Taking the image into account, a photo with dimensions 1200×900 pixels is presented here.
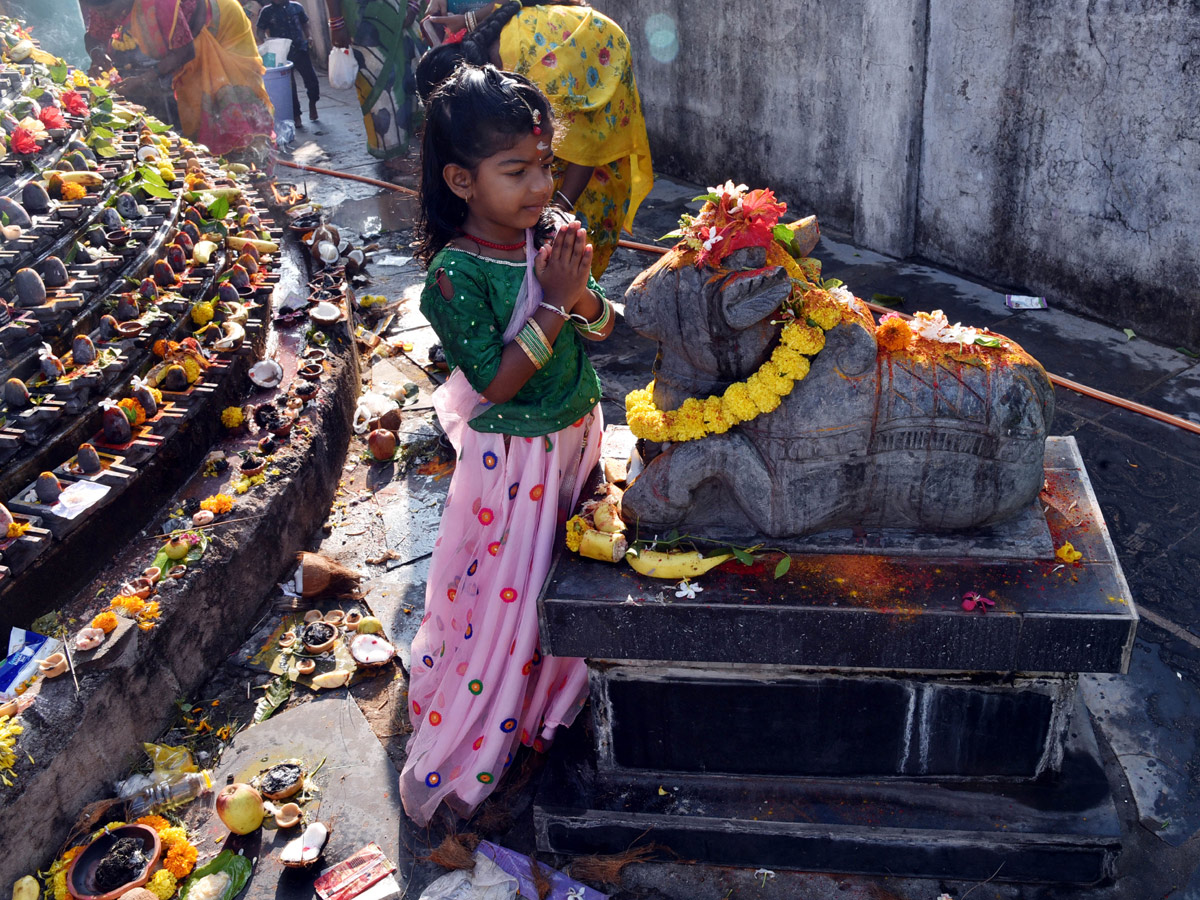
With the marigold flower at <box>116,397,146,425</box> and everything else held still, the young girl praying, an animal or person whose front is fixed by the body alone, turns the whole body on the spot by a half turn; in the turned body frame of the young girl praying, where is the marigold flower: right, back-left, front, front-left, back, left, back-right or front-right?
front

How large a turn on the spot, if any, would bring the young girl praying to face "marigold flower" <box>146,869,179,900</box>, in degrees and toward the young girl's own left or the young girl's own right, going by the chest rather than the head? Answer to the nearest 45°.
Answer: approximately 90° to the young girl's own right

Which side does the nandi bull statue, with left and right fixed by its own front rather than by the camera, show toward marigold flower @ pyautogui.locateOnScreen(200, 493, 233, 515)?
front

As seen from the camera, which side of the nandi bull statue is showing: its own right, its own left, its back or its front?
left

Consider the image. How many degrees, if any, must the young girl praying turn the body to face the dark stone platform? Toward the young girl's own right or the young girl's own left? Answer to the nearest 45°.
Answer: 0° — they already face it

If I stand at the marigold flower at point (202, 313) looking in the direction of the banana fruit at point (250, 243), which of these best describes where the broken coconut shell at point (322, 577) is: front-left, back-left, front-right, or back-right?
back-right

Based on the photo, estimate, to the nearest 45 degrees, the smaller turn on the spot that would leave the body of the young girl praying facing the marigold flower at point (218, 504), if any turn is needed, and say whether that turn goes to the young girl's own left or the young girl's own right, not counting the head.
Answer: approximately 180°

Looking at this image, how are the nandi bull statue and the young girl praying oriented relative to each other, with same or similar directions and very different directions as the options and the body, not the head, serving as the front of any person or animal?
very different directions

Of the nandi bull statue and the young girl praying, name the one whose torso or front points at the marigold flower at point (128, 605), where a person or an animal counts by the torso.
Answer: the nandi bull statue
